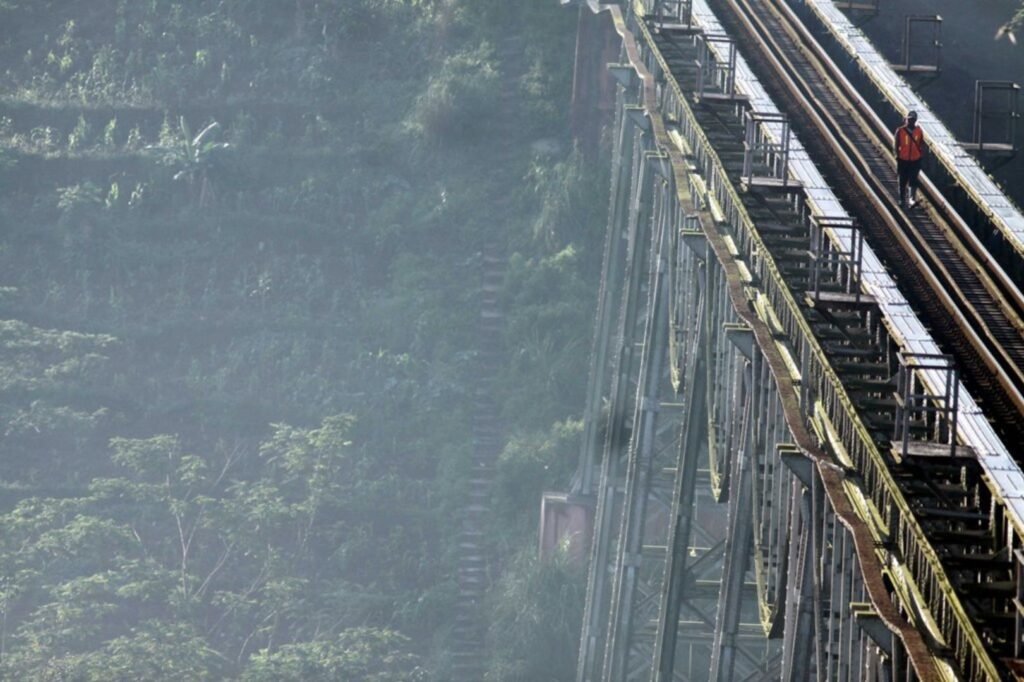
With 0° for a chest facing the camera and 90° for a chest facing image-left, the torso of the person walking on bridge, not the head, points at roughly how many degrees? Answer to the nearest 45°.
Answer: approximately 0°
